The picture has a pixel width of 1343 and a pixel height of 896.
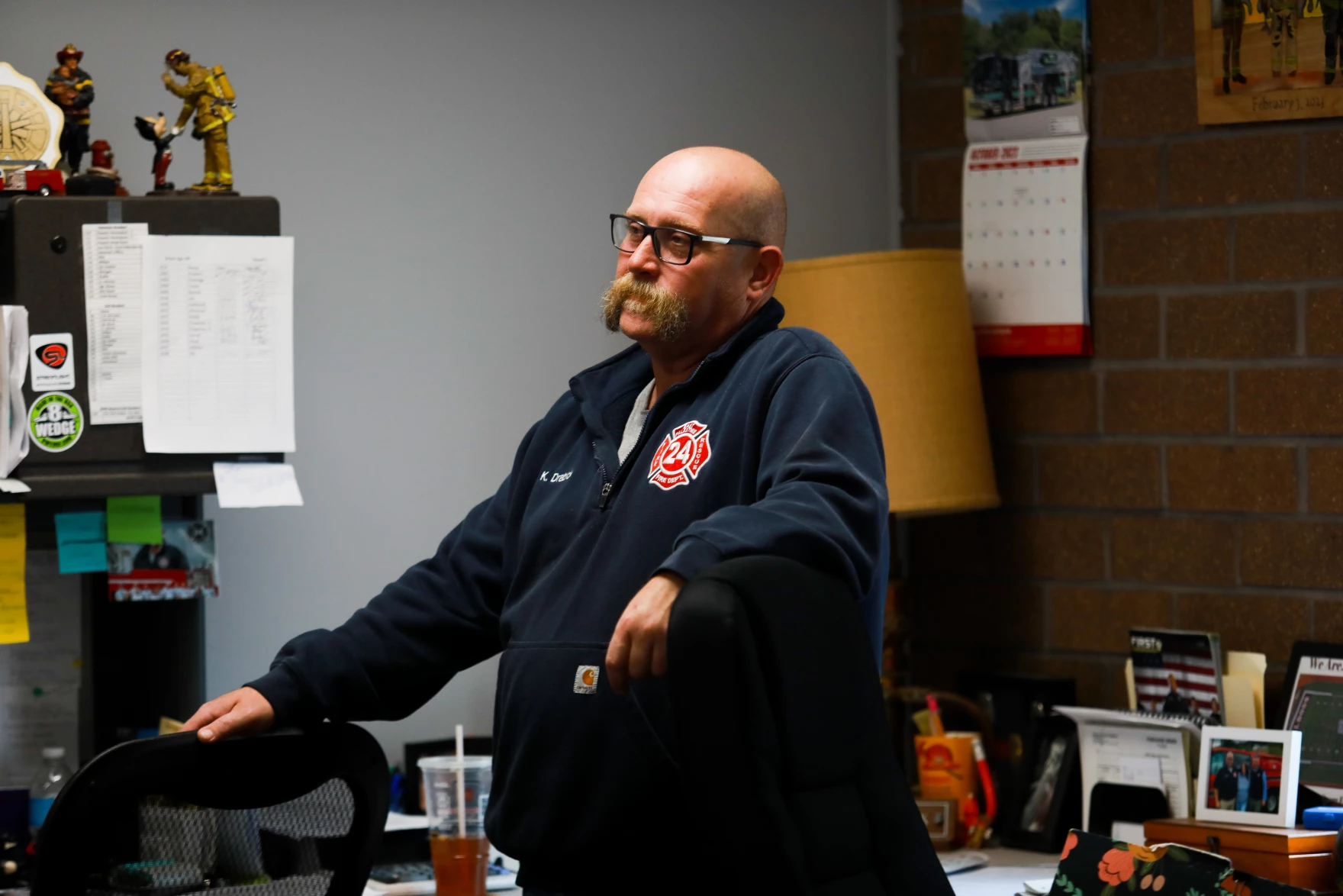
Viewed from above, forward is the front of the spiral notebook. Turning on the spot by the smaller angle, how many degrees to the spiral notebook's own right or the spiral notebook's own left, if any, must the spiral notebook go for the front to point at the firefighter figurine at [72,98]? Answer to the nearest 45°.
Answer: approximately 45° to the spiral notebook's own right

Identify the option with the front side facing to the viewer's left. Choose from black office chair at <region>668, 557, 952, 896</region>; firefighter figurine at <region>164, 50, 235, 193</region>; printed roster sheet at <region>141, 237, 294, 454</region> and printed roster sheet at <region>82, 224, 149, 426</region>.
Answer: the firefighter figurine

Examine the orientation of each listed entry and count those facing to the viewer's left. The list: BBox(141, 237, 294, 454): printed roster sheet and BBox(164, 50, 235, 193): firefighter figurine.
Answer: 1

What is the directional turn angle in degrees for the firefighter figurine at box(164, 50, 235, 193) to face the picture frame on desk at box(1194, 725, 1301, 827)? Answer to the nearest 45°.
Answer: approximately 180°

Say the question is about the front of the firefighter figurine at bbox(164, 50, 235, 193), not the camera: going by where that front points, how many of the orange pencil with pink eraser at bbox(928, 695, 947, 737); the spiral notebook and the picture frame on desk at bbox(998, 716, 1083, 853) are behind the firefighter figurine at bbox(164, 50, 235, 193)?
3

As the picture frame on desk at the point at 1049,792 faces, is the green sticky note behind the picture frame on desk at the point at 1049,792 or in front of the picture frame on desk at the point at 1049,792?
in front

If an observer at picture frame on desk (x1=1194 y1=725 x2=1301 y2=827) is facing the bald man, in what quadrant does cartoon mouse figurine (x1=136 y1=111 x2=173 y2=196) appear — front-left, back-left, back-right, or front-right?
front-right

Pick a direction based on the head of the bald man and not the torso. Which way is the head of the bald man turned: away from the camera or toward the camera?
toward the camera

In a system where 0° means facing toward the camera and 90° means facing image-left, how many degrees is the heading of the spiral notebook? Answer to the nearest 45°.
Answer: approximately 0°

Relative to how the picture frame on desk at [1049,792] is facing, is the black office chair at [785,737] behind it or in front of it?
in front

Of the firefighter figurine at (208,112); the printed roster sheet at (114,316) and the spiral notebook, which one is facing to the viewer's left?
the firefighter figurine
